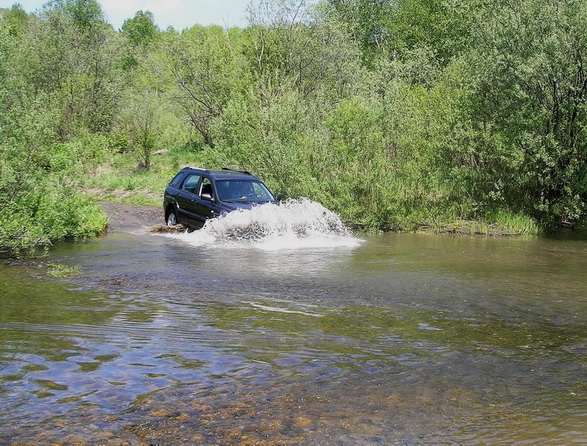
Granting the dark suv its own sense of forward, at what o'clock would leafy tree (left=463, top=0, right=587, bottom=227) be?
The leafy tree is roughly at 10 o'clock from the dark suv.

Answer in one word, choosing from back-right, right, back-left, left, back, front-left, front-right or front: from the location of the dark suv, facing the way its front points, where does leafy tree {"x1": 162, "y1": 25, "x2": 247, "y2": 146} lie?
back-left

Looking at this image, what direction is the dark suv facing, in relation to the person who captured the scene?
facing the viewer and to the right of the viewer
